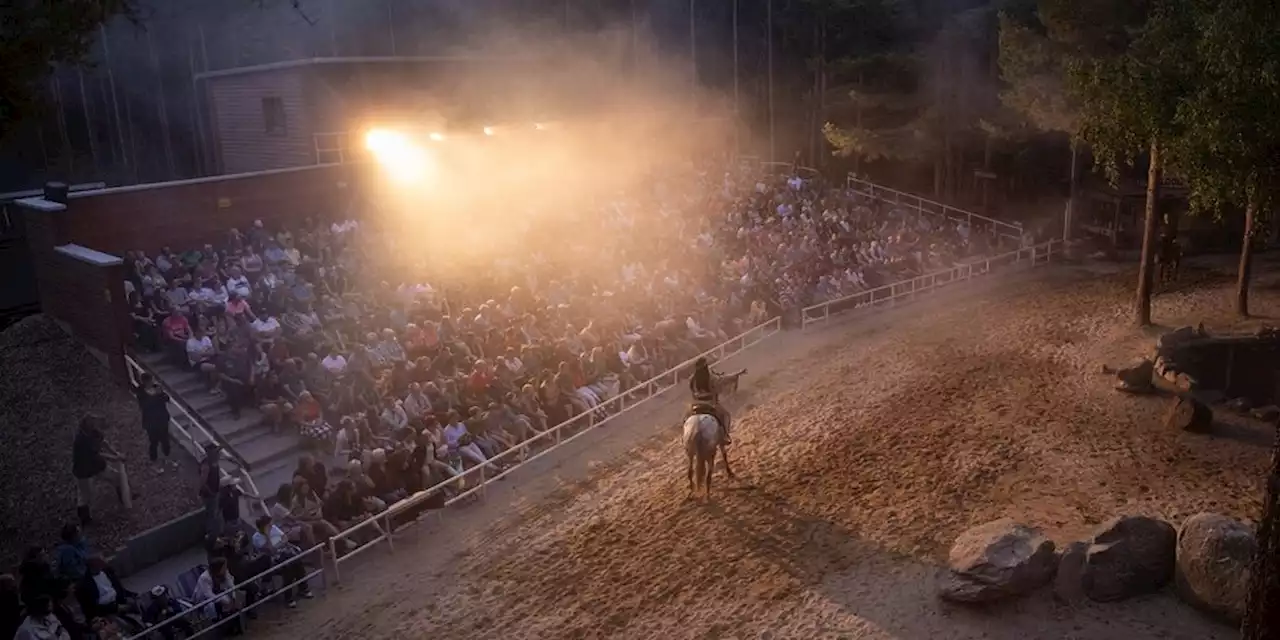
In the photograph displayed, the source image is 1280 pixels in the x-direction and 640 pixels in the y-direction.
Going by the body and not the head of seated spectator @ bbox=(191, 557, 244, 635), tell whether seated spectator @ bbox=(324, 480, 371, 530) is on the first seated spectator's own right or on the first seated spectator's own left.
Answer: on the first seated spectator's own left

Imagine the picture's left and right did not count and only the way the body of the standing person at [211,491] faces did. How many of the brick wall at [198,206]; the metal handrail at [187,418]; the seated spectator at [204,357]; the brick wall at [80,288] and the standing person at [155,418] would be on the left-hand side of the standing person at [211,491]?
5

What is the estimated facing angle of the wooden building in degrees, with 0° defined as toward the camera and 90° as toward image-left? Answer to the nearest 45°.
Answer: approximately 315°

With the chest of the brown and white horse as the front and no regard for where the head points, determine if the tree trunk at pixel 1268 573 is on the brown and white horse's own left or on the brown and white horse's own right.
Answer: on the brown and white horse's own right

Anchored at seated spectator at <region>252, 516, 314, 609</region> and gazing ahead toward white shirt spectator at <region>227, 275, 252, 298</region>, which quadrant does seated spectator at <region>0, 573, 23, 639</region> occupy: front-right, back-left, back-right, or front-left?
back-left

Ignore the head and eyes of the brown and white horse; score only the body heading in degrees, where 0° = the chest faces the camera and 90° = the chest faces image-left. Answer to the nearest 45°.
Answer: approximately 225°

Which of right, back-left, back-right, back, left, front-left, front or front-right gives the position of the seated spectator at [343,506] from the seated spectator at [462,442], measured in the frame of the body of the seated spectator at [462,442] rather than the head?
right

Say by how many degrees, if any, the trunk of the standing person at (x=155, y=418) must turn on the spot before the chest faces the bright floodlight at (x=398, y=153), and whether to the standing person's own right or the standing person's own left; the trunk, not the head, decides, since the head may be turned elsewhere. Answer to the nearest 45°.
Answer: approximately 90° to the standing person's own left

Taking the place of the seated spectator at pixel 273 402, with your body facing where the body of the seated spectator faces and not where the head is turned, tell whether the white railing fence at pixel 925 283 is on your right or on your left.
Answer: on your left
